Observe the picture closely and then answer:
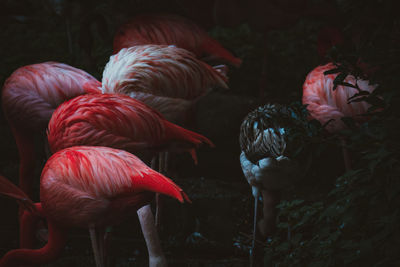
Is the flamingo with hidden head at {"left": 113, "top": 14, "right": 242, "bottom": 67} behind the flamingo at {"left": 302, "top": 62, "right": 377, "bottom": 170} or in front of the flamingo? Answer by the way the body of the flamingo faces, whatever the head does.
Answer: in front

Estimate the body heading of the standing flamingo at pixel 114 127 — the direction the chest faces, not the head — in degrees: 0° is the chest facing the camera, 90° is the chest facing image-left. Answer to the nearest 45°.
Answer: approximately 90°

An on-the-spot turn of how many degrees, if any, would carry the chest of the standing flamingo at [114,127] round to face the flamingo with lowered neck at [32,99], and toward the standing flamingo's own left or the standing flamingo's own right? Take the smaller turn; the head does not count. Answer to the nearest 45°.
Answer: approximately 45° to the standing flamingo's own right

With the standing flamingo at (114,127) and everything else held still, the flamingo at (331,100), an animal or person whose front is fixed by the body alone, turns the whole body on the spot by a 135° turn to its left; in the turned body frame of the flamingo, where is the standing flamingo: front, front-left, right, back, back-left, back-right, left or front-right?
right

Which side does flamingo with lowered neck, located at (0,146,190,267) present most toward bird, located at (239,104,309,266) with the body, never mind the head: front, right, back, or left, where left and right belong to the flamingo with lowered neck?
back

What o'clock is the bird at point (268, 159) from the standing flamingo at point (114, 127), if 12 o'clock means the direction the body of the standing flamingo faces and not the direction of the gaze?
The bird is roughly at 6 o'clock from the standing flamingo.

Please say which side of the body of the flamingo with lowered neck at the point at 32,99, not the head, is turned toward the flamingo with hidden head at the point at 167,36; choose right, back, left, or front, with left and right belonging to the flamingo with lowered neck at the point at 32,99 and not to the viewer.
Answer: back

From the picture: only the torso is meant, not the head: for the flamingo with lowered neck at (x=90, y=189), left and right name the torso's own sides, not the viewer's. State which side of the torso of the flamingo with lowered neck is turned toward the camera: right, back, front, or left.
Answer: left

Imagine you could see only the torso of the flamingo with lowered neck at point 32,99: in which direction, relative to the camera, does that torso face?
to the viewer's left

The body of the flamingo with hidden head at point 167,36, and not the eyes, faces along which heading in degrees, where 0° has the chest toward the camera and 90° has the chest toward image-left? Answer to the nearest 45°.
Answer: approximately 90°

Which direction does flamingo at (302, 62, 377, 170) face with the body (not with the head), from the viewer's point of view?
to the viewer's left
